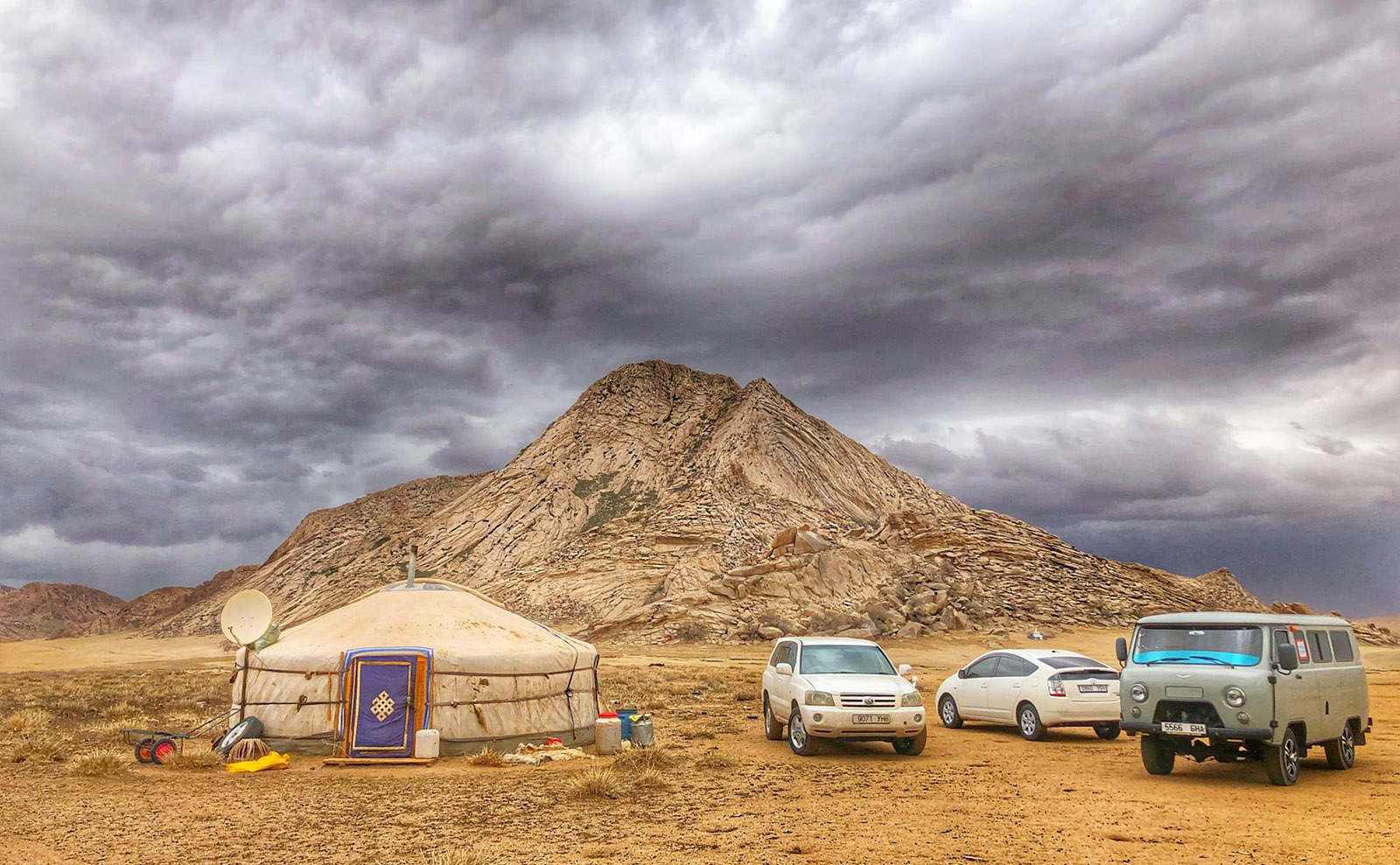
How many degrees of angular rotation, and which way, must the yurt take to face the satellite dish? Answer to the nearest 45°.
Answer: approximately 135° to its right

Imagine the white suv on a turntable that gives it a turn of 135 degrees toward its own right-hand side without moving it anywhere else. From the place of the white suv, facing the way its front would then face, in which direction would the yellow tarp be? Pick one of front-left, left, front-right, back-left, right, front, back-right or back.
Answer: front

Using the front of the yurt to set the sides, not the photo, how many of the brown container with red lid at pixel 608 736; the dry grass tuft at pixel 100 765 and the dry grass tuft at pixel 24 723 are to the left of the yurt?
1

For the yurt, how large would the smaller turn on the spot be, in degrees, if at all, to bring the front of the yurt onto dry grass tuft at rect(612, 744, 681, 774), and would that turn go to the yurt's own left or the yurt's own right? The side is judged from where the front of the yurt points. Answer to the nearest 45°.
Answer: approximately 45° to the yurt's own left

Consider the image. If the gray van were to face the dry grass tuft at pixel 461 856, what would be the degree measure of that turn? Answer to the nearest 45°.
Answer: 0° — it already faces it

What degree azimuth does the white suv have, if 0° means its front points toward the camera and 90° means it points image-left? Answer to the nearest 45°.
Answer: approximately 315°

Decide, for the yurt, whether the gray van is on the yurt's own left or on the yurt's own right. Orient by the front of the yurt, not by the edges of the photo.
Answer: on the yurt's own left
